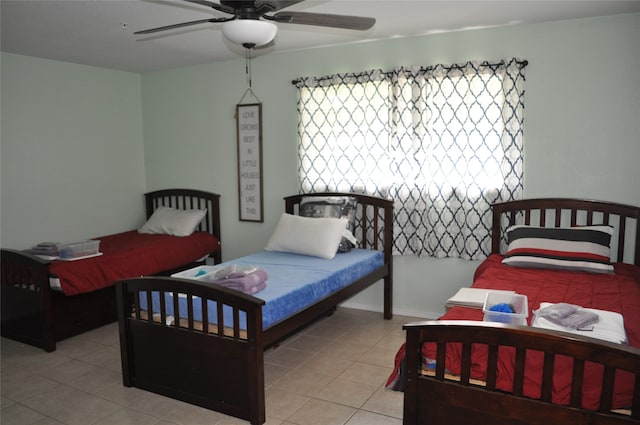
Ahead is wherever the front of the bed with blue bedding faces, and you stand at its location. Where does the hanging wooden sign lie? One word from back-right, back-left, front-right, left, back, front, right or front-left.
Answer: back-right

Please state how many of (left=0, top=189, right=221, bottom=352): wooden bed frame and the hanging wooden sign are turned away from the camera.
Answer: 0

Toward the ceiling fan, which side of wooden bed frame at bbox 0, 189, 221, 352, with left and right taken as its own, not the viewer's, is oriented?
left

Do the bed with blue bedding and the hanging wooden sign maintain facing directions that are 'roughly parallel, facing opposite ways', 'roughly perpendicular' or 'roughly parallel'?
roughly parallel

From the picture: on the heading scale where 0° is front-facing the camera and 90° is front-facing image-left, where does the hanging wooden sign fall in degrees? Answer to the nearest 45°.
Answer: approximately 45°

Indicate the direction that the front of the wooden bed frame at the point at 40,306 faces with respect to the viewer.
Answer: facing the viewer and to the left of the viewer

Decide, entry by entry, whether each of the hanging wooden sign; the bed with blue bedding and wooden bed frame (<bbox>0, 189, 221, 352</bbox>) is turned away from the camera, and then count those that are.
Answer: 0

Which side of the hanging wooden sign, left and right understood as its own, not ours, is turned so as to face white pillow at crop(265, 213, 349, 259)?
left

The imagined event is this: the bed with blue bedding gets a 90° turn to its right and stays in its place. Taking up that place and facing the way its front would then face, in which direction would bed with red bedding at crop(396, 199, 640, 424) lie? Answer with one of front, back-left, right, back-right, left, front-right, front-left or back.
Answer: back

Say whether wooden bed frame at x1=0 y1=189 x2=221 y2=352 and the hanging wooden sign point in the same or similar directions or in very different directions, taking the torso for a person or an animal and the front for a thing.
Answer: same or similar directions

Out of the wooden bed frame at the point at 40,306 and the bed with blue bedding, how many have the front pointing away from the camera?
0

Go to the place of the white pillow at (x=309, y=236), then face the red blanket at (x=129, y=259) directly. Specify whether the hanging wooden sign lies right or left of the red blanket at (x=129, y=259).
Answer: right

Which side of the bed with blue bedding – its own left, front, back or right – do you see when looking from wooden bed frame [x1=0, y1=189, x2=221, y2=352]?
right

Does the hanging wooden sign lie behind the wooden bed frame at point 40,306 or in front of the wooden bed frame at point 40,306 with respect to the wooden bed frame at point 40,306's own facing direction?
behind

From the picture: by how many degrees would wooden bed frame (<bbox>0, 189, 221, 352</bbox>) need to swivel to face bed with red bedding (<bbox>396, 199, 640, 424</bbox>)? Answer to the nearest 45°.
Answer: approximately 90° to its left
